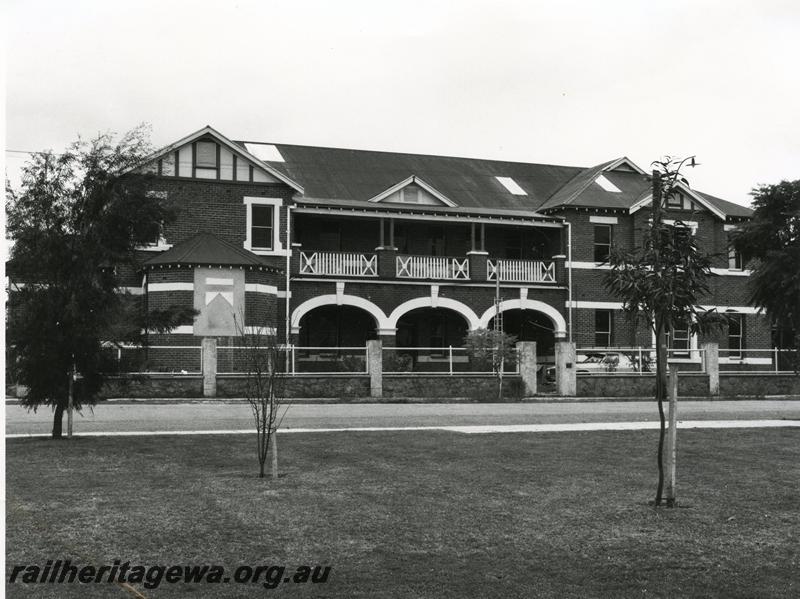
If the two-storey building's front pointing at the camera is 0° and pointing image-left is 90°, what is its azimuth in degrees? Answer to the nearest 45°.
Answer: approximately 0°

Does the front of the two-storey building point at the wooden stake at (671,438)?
yes

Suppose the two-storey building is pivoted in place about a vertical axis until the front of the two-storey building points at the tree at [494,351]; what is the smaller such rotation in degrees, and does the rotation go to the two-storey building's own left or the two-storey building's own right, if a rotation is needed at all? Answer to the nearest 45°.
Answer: approximately 45° to the two-storey building's own left

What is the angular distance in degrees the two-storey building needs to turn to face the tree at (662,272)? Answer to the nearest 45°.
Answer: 0° — it already faces it

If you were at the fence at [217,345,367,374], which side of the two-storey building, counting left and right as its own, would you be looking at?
front
